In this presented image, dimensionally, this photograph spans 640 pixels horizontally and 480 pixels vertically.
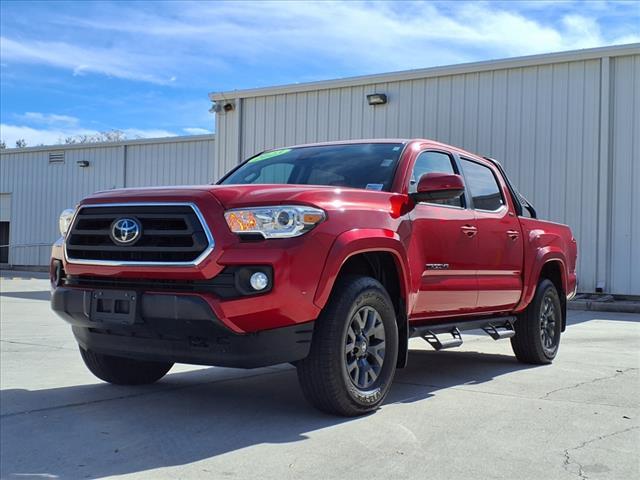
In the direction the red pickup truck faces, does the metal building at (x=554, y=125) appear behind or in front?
behind

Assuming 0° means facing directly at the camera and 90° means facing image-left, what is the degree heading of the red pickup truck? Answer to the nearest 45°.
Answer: approximately 45°
